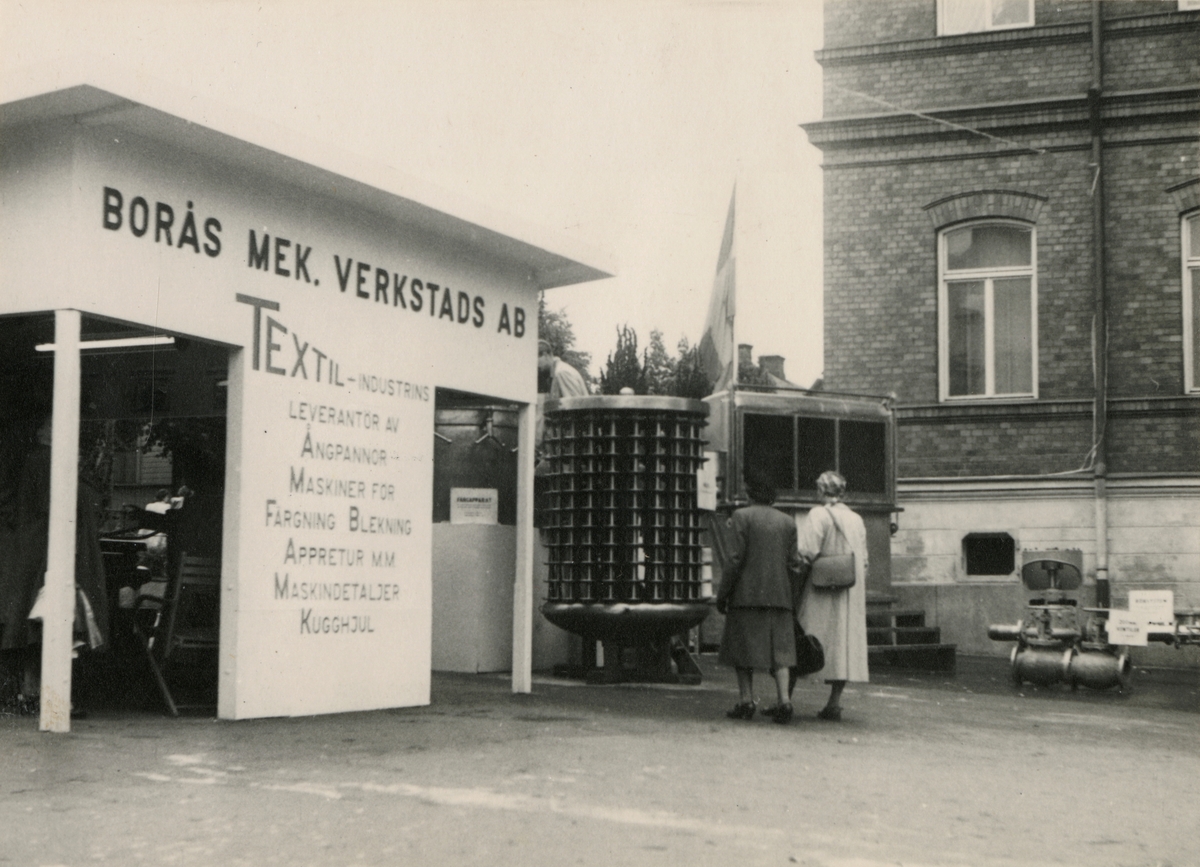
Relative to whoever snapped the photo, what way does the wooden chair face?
facing away from the viewer and to the left of the viewer

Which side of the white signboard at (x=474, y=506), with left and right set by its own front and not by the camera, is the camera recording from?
front

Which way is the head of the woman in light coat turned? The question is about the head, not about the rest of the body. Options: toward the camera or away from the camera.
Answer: away from the camera

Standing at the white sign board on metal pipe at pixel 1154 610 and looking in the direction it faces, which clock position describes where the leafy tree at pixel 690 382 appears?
The leafy tree is roughly at 5 o'clock from the white sign board on metal pipe.

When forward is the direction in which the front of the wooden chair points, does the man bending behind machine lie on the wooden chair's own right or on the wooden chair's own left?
on the wooden chair's own right

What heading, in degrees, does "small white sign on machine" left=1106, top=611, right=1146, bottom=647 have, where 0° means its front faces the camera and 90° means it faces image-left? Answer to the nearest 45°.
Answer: approximately 0°

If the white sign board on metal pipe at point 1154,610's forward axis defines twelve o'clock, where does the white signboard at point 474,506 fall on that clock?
The white signboard is roughly at 2 o'clock from the white sign board on metal pipe.

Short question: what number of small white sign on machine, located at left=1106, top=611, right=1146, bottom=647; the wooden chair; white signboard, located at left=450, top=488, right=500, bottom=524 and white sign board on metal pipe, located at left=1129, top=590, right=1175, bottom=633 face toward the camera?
3

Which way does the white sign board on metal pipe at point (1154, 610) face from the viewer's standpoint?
toward the camera

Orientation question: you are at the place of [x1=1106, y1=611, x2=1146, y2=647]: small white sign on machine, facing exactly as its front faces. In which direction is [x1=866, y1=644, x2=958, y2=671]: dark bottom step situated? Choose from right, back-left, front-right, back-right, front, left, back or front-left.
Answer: back-right

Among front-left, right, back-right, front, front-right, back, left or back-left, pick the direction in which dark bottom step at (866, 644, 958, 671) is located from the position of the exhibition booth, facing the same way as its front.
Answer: left

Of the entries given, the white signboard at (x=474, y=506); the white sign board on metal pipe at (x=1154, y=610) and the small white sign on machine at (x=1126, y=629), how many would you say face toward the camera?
3

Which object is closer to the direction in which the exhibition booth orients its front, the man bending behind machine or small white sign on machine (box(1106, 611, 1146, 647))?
the small white sign on machine

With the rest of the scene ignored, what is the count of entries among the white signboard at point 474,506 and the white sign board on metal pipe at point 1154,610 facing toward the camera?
2

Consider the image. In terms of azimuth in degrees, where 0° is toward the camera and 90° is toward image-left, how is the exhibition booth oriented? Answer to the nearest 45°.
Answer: approximately 315°

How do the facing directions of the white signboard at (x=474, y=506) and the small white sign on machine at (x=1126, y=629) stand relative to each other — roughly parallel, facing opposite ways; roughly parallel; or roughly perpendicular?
roughly parallel

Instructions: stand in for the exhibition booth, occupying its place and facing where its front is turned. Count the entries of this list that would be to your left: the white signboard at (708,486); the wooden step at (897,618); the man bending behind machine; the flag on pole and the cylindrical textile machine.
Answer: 5
